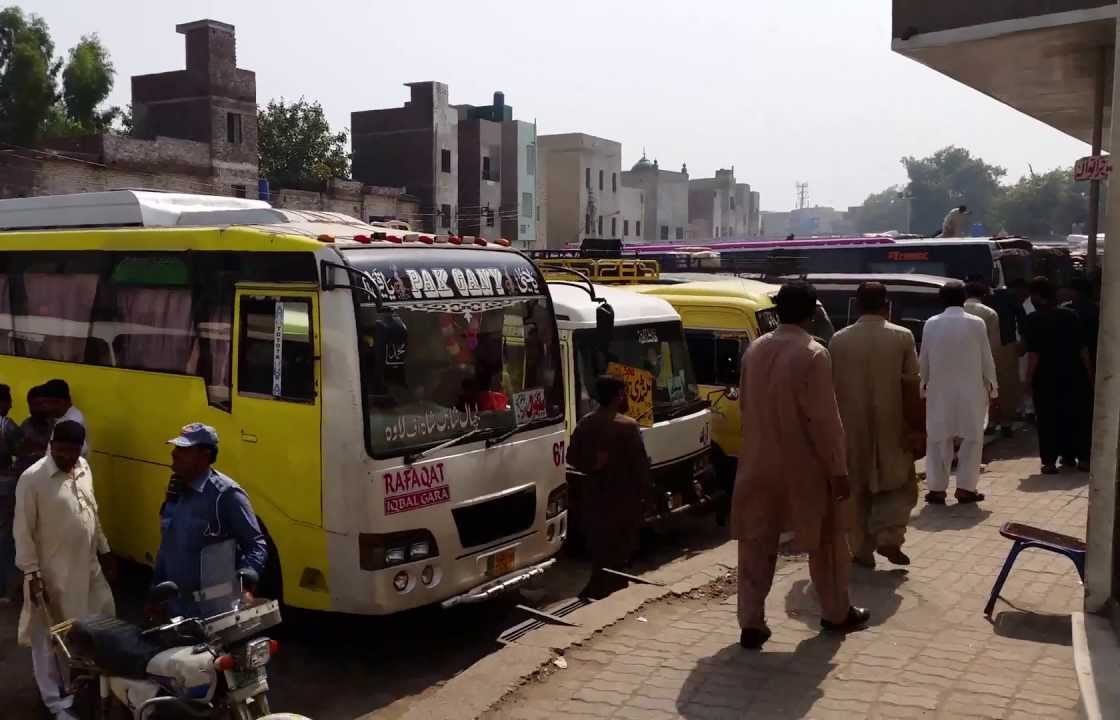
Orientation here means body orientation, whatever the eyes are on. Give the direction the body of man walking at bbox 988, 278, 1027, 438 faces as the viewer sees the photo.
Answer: away from the camera

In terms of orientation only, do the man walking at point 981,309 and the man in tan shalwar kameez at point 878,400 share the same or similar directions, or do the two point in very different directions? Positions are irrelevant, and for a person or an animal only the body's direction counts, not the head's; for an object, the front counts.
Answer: same or similar directions

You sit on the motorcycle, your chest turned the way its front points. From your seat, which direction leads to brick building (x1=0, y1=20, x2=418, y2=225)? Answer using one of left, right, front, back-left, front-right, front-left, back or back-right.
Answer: back-left

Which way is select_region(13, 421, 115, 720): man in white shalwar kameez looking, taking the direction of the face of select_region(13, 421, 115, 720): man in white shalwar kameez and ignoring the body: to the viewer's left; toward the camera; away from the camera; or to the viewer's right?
toward the camera

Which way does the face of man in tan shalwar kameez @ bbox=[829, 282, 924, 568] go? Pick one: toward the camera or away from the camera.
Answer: away from the camera

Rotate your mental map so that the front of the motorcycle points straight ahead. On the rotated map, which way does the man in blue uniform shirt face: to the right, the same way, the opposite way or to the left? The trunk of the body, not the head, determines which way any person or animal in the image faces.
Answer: to the right

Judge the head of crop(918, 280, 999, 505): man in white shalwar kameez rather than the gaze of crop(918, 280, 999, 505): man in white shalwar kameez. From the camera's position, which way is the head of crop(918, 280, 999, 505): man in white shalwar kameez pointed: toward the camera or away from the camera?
away from the camera

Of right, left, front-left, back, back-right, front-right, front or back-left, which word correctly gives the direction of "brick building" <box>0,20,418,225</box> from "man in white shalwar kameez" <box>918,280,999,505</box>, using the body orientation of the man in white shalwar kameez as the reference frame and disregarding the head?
front-left

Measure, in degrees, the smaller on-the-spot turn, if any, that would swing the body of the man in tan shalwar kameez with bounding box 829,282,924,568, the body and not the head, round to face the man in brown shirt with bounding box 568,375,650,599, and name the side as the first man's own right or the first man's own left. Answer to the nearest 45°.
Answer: approximately 90° to the first man's own left

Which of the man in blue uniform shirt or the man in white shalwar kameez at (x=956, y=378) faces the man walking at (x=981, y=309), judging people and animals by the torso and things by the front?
the man in white shalwar kameez

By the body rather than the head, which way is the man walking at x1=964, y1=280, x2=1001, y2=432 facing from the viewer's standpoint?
away from the camera

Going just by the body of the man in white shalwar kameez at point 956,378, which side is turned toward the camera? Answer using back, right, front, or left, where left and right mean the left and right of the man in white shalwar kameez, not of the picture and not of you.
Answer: back
